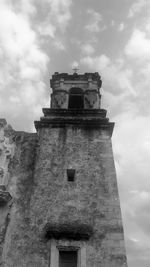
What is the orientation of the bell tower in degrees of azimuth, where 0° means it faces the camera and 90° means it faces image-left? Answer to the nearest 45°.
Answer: approximately 0°
